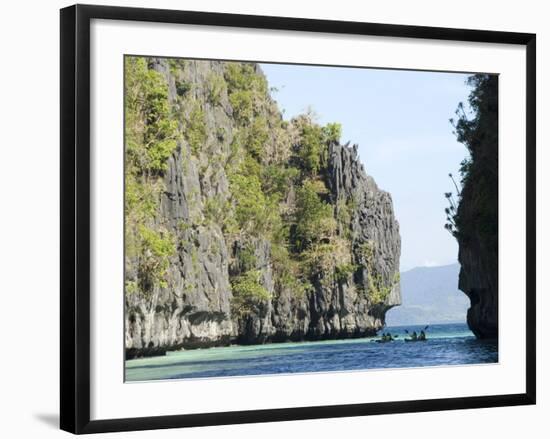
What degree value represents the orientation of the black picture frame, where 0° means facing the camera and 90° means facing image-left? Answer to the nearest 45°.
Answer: approximately 315°
